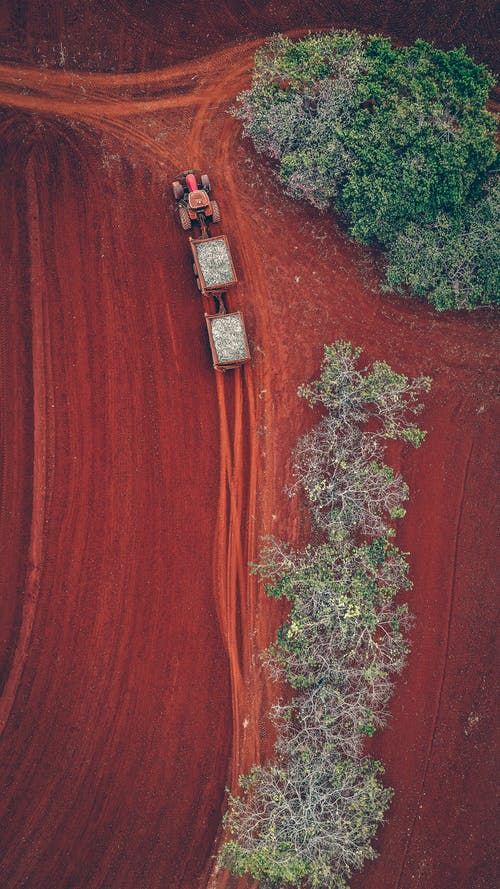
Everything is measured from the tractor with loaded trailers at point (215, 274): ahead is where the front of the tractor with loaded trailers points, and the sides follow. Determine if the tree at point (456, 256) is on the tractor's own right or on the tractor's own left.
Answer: on the tractor's own right

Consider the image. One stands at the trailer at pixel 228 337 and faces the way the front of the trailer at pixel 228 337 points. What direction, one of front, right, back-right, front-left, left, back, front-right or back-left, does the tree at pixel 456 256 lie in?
right

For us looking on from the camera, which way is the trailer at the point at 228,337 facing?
facing away from the viewer

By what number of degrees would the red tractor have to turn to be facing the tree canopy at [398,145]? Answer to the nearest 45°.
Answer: approximately 90° to its right

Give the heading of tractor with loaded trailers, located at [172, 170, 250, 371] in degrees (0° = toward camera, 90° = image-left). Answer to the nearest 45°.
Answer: approximately 180°

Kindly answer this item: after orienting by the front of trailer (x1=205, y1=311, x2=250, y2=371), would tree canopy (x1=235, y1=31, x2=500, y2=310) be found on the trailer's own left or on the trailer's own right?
on the trailer's own right

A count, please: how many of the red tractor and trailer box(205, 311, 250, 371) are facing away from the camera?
2

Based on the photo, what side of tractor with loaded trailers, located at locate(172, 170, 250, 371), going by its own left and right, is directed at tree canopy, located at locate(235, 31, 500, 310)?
right
